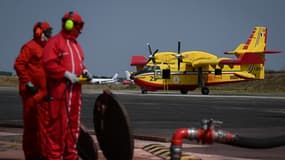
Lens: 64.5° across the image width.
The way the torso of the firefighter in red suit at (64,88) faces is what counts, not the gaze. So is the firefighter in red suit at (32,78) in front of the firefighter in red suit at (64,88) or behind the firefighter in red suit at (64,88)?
behind

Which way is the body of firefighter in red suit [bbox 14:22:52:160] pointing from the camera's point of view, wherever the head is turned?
to the viewer's right

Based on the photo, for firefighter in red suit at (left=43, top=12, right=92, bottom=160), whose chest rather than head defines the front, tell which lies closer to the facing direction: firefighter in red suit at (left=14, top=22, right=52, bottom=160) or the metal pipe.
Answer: the metal pipe

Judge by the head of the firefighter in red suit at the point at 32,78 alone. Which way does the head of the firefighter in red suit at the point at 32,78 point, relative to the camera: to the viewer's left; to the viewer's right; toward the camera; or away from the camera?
to the viewer's right

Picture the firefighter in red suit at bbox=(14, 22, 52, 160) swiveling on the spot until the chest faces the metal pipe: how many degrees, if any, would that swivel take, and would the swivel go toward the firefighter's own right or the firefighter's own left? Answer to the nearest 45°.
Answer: approximately 45° to the firefighter's own right

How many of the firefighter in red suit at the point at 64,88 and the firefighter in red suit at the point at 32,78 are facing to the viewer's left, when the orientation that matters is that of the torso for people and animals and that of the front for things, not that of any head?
0
